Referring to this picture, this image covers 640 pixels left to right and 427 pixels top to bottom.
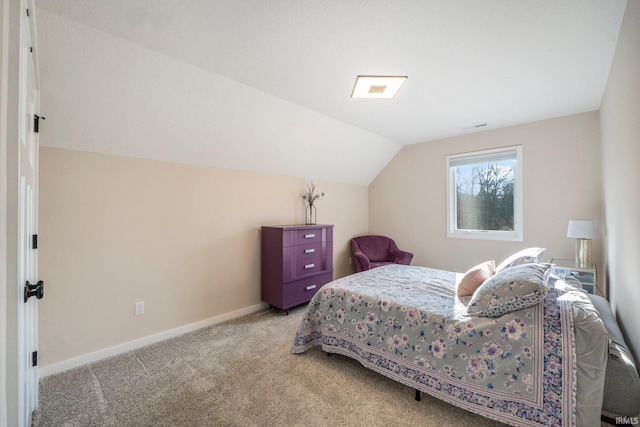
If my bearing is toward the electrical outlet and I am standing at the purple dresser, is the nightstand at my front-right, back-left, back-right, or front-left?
back-left

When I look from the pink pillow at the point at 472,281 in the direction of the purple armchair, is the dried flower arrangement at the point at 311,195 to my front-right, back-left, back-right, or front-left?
front-left

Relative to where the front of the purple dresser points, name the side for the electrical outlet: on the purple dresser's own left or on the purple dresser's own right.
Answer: on the purple dresser's own right

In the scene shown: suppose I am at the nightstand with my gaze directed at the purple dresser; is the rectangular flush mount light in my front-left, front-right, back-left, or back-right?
front-left

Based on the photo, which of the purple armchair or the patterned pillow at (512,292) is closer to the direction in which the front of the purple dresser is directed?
the patterned pillow

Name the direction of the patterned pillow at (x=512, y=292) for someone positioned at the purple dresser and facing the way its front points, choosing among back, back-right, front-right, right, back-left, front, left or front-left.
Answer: front

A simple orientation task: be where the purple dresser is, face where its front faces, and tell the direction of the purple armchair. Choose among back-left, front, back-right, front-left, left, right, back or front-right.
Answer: left

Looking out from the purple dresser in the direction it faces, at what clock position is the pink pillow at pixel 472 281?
The pink pillow is roughly at 12 o'clock from the purple dresser.

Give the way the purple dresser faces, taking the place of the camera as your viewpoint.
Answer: facing the viewer and to the right of the viewer

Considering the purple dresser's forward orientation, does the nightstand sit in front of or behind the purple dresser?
in front

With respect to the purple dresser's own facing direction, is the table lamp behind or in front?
in front
